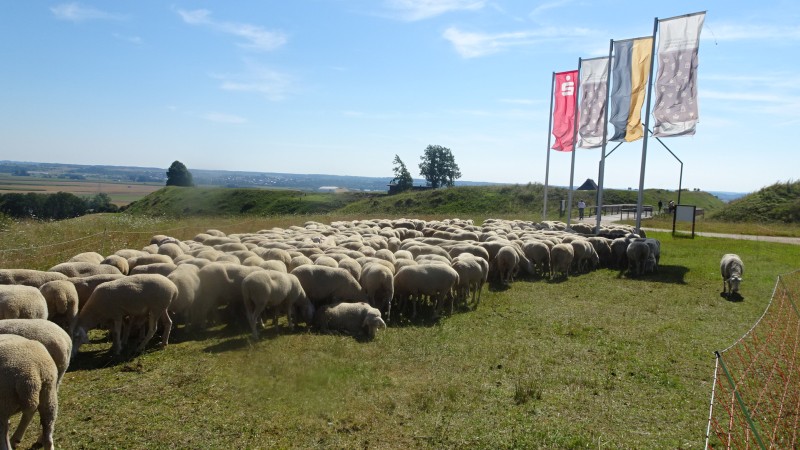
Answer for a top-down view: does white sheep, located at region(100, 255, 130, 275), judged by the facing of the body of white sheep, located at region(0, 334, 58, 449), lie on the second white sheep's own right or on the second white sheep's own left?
on the second white sheep's own right

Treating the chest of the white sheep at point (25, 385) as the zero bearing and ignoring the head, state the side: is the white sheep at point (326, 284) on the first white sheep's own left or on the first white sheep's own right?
on the first white sheep's own right

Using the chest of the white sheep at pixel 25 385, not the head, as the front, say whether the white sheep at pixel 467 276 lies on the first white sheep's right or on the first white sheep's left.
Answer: on the first white sheep's right

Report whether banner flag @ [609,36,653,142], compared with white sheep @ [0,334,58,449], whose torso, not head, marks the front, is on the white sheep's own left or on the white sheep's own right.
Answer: on the white sheep's own right

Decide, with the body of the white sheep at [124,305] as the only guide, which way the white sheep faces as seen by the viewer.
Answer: to the viewer's left

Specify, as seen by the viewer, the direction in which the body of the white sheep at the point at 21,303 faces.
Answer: to the viewer's left
